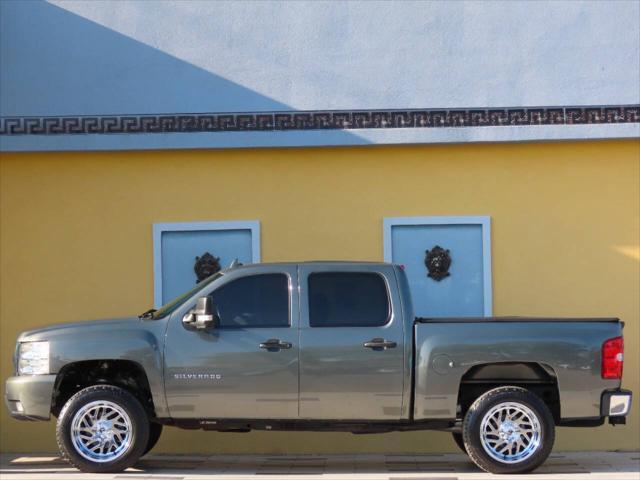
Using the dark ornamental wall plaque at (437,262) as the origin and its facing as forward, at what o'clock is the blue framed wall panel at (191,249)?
The blue framed wall panel is roughly at 3 o'clock from the dark ornamental wall plaque.

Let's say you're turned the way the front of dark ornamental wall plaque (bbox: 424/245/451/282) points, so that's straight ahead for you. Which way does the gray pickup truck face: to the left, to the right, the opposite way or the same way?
to the right

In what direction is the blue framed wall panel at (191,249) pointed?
toward the camera

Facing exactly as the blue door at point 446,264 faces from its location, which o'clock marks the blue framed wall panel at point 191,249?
the blue framed wall panel at point 191,249 is roughly at 3 o'clock from the blue door at point 446,264.

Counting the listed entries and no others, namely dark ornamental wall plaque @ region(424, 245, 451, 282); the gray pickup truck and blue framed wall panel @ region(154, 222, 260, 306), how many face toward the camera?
2

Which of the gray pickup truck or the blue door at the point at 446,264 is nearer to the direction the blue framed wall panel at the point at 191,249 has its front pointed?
the gray pickup truck

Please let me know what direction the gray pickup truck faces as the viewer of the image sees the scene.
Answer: facing to the left of the viewer

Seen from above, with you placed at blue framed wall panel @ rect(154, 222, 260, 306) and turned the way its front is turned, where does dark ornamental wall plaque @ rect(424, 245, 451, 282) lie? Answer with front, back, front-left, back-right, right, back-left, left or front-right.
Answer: left

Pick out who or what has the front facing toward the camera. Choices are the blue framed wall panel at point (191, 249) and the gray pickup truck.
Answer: the blue framed wall panel

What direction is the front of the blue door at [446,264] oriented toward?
toward the camera

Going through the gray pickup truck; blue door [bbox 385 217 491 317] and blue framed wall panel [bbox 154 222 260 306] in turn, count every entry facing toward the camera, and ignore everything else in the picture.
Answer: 2

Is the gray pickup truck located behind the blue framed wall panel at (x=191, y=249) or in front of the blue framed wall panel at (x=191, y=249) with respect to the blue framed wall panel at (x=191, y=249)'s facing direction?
in front
